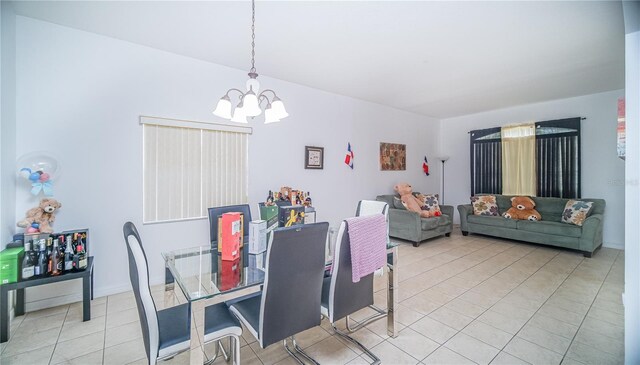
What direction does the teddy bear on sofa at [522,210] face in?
toward the camera

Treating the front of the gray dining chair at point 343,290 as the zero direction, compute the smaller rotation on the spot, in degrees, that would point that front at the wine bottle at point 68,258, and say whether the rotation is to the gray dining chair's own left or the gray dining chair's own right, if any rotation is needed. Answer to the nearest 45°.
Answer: approximately 45° to the gray dining chair's own left

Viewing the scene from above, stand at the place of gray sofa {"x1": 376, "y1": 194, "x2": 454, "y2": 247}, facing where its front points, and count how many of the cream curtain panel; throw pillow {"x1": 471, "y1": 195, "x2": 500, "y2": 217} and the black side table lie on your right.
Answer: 1

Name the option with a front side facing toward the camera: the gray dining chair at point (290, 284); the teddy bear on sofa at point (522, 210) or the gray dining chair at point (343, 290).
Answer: the teddy bear on sofa

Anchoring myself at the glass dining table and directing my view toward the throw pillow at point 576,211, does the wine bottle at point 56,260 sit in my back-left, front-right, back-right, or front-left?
back-left

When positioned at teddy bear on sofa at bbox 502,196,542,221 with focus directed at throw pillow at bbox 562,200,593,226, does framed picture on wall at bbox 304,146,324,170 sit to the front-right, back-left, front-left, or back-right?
back-right

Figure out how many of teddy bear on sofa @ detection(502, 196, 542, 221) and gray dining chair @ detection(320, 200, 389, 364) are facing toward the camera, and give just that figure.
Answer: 1

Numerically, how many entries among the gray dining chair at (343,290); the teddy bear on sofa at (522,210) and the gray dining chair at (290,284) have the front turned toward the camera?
1

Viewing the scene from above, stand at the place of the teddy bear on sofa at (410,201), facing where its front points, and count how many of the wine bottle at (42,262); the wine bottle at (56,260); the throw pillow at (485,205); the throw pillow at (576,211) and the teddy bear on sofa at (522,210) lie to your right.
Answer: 2

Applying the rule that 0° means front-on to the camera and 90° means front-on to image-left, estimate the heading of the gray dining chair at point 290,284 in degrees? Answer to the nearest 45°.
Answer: approximately 135°

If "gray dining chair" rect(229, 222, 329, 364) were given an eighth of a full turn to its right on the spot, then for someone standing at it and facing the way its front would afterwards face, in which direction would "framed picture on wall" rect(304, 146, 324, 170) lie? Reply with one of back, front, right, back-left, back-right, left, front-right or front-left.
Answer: front

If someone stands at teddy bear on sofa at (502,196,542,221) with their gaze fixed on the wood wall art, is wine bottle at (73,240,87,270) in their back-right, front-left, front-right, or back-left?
front-left

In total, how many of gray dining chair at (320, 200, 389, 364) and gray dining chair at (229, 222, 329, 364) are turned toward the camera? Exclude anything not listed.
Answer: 0

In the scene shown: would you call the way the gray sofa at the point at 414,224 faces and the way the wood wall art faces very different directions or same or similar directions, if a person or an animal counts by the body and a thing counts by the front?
same or similar directions

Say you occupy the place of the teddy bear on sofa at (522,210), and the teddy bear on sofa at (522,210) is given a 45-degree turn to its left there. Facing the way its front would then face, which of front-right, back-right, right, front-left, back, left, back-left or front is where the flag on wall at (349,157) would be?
right

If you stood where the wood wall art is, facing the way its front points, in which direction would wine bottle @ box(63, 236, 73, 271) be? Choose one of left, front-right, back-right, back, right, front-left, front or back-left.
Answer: right
